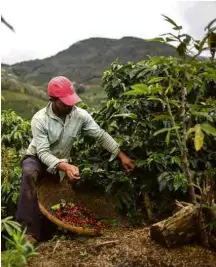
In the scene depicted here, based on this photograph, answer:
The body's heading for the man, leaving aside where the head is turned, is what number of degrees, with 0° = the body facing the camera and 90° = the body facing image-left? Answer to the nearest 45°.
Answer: approximately 315°
